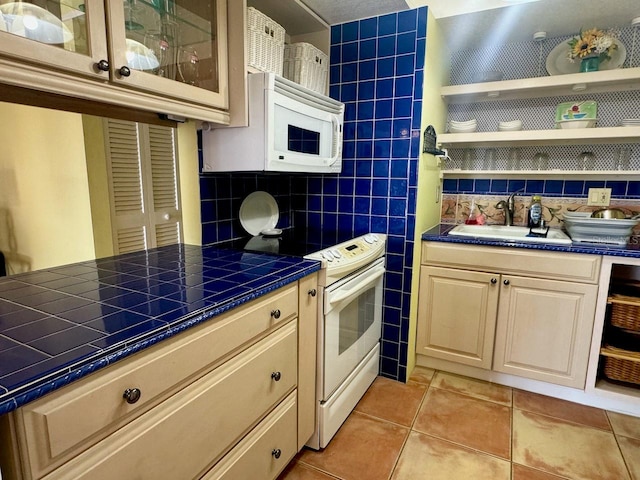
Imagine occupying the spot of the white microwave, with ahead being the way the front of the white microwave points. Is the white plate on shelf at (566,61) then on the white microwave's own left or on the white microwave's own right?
on the white microwave's own left

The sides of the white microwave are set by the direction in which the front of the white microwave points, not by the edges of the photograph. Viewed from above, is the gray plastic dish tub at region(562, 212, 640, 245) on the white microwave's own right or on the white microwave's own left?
on the white microwave's own left

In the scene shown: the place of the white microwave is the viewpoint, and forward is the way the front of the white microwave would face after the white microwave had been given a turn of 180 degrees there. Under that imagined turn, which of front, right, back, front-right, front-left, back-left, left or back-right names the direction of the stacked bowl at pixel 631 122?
back-right

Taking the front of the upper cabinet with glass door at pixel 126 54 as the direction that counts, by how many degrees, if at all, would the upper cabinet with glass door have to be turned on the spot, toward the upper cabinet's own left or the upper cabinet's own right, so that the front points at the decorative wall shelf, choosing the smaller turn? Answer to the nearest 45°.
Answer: approximately 45° to the upper cabinet's own left

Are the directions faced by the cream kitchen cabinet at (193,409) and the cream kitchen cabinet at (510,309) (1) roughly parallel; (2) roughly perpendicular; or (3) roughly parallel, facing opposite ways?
roughly perpendicular

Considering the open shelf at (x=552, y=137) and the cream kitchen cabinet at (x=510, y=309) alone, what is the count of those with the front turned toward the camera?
2

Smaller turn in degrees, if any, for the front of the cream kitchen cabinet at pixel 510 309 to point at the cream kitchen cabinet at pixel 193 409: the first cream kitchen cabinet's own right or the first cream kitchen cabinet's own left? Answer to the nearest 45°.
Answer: approximately 45° to the first cream kitchen cabinet's own right
